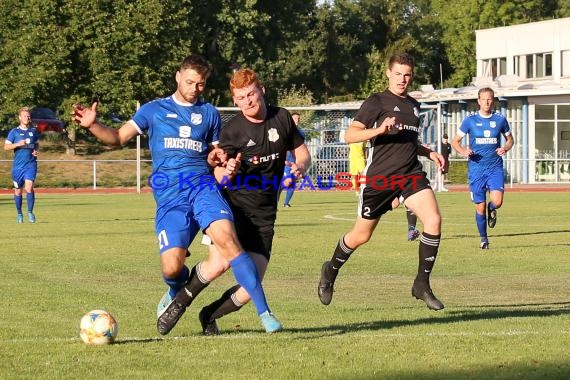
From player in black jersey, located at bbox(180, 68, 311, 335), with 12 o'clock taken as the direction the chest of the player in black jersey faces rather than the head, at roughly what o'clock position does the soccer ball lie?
The soccer ball is roughly at 2 o'clock from the player in black jersey.

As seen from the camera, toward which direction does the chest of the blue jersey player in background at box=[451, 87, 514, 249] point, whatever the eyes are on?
toward the camera

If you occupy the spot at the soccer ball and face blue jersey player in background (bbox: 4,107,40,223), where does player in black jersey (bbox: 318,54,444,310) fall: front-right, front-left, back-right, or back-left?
front-right

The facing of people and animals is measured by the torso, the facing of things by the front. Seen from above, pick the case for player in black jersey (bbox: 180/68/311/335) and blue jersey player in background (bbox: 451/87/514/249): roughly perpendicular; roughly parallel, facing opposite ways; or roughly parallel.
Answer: roughly parallel

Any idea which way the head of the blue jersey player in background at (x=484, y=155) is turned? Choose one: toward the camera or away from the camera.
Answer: toward the camera

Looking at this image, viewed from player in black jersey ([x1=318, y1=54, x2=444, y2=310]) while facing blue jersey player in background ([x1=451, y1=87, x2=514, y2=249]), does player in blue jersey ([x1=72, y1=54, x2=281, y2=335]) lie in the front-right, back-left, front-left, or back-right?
back-left

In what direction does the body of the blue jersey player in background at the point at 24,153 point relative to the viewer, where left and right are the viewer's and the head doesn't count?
facing the viewer

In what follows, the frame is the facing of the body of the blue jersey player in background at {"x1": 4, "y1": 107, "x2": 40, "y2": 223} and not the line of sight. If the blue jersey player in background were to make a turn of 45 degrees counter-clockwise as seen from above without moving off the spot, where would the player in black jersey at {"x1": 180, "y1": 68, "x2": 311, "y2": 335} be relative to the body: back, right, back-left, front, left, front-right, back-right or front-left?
front-right

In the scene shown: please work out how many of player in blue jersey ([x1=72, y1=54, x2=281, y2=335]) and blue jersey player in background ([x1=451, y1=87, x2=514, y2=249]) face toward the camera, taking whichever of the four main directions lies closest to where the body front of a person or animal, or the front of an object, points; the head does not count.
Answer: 2

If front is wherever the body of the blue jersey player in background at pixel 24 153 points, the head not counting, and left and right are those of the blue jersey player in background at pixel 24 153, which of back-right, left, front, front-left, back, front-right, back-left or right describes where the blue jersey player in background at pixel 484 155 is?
front-left

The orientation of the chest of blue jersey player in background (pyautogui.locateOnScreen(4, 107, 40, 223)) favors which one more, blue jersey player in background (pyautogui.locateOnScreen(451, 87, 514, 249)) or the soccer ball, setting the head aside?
the soccer ball
